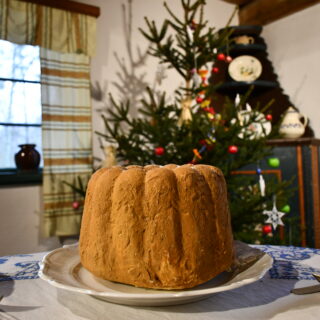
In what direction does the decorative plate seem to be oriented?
toward the camera

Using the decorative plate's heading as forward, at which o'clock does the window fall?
The window is roughly at 2 o'clock from the decorative plate.

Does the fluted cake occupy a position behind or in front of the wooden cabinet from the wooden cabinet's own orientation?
in front

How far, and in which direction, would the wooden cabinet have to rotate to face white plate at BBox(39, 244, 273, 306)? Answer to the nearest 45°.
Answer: approximately 45° to its left

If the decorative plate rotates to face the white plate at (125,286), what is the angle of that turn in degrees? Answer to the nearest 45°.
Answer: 0° — it already faces it

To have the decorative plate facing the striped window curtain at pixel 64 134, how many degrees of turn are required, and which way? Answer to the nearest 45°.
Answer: approximately 45° to its right

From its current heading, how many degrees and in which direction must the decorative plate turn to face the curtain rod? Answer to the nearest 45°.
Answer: approximately 45° to its right

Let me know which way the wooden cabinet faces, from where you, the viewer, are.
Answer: facing the viewer and to the left of the viewer

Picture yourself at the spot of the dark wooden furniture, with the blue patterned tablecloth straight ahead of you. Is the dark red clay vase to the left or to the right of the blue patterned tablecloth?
right
